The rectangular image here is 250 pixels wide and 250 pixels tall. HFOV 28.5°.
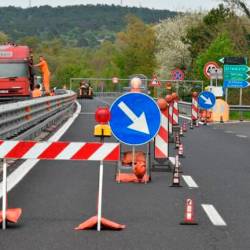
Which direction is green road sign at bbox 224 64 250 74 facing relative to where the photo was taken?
toward the camera

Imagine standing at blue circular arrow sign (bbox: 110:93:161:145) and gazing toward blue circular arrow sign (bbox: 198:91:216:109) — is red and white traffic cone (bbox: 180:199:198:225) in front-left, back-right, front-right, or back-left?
back-right

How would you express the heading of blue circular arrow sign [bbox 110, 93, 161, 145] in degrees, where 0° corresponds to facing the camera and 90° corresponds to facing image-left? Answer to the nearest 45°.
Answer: approximately 0°

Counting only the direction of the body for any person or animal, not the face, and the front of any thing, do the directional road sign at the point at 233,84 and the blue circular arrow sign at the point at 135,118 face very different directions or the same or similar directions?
same or similar directions

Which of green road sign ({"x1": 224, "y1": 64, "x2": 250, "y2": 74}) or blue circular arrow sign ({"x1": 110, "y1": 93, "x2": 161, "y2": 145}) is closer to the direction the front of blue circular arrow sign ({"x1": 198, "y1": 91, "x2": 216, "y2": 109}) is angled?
the blue circular arrow sign

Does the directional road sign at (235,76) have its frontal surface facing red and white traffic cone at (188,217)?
yes

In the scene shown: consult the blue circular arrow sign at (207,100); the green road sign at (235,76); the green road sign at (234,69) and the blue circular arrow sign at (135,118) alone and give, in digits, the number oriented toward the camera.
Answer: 4

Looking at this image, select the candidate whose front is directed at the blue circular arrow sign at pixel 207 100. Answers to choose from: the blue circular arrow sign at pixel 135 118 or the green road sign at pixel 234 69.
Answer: the green road sign

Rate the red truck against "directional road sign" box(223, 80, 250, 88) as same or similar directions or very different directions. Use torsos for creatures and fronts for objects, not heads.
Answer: same or similar directions

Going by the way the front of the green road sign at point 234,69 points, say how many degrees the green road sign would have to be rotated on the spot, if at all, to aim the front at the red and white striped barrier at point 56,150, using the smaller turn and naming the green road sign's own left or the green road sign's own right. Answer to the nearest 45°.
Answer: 0° — it already faces it

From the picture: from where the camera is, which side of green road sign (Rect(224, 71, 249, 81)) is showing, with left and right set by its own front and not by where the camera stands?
front

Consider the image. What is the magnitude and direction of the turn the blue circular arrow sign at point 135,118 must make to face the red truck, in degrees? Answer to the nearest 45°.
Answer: approximately 180°

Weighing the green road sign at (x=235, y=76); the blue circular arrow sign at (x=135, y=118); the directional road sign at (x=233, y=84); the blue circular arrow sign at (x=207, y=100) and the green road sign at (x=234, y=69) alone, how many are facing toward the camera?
5

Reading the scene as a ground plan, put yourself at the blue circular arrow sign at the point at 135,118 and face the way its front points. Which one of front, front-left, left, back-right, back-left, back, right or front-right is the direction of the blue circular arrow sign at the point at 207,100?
back
